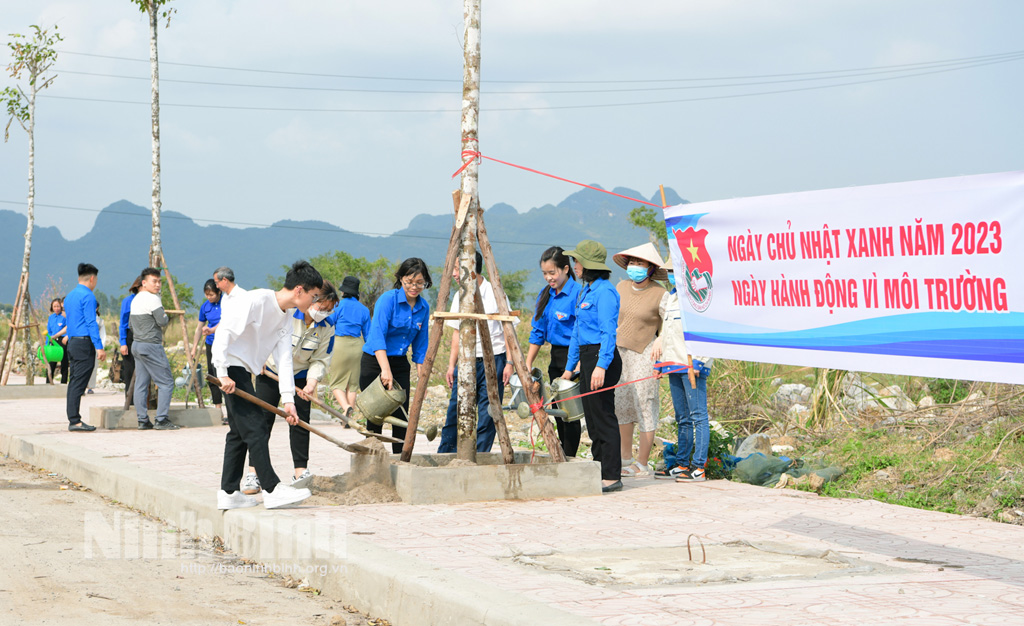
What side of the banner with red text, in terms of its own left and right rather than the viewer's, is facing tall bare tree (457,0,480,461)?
right

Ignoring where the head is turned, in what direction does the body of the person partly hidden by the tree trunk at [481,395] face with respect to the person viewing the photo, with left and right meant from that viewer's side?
facing the viewer

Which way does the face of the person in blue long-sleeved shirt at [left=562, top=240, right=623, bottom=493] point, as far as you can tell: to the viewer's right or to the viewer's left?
to the viewer's left

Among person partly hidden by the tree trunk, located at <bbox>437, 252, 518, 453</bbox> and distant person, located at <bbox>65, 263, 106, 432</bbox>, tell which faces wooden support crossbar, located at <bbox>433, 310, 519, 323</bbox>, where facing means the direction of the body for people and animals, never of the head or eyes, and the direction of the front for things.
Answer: person partly hidden by the tree trunk, located at <bbox>437, 252, 518, 453</bbox>

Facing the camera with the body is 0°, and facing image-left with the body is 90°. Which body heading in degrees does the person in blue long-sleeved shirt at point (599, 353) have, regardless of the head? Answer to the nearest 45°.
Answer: approximately 90°

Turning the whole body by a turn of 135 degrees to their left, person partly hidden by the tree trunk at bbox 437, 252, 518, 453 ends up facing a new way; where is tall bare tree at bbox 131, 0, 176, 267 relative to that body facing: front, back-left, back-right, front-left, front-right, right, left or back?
left

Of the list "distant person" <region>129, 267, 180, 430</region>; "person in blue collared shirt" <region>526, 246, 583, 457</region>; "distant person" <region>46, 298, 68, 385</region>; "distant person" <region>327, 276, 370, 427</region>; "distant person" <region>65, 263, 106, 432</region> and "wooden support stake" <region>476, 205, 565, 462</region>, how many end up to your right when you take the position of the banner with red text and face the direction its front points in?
6

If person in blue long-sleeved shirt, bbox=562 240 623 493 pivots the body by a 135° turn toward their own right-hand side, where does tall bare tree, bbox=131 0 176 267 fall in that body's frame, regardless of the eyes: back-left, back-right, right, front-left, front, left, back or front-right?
left

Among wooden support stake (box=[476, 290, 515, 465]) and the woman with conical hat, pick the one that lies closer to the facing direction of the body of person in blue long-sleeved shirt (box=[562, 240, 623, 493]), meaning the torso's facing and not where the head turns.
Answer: the wooden support stake

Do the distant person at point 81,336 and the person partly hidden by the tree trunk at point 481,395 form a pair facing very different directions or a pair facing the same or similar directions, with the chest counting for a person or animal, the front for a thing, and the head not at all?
very different directions

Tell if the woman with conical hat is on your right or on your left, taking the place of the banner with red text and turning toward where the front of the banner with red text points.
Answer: on your right
